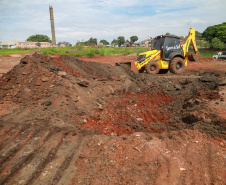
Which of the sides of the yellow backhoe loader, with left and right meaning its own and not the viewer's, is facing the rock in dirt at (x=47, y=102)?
front

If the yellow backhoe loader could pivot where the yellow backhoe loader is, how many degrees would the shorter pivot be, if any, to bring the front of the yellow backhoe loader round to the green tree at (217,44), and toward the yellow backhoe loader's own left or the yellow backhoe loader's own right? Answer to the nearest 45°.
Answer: approximately 135° to the yellow backhoe loader's own right

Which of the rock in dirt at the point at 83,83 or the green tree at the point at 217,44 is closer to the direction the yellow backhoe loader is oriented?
the rock in dirt

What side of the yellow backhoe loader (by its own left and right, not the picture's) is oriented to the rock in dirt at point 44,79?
front

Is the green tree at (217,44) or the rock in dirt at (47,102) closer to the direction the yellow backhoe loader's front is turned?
the rock in dirt

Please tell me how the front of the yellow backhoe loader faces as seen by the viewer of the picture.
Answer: facing the viewer and to the left of the viewer

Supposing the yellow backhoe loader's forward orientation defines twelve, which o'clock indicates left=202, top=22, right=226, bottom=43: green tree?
The green tree is roughly at 5 o'clock from the yellow backhoe loader.

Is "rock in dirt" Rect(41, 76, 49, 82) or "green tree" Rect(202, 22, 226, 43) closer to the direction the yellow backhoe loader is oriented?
the rock in dirt
